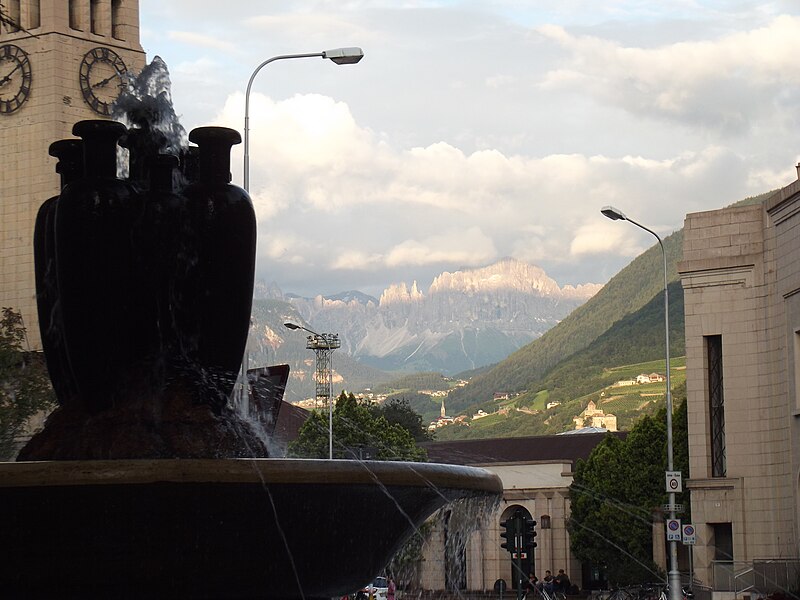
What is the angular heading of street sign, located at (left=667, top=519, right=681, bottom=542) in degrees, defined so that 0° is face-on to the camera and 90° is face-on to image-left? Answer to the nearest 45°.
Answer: approximately 0°

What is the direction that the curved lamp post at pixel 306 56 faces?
to the viewer's right
